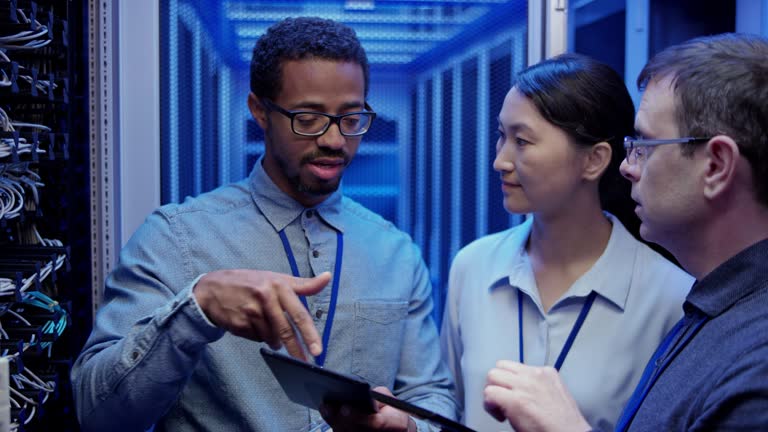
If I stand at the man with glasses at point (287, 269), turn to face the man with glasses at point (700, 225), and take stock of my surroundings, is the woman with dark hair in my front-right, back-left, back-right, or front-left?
front-left

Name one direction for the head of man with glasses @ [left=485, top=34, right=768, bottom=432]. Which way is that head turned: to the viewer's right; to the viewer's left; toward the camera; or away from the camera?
to the viewer's left

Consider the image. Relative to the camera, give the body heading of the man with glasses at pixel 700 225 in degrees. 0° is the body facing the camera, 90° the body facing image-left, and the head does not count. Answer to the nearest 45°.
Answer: approximately 90°

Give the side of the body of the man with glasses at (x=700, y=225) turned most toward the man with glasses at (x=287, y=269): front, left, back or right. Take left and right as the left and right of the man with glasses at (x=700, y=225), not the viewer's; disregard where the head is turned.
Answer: front
